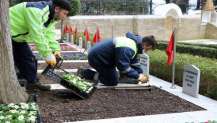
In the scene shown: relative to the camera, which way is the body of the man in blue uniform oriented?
to the viewer's right

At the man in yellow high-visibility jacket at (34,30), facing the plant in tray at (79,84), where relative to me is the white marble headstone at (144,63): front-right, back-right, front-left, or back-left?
front-left

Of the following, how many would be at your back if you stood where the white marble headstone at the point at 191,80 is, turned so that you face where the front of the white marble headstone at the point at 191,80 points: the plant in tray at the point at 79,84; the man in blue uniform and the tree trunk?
0

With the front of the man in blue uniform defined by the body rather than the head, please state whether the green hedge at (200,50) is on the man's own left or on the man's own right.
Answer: on the man's own left

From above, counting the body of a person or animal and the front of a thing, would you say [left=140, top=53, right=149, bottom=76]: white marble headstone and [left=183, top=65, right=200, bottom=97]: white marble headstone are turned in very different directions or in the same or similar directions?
same or similar directions

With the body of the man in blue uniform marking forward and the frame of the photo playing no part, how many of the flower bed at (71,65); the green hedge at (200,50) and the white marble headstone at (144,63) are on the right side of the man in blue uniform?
0

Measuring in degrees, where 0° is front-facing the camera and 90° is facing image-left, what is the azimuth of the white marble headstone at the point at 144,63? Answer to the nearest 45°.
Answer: approximately 45°

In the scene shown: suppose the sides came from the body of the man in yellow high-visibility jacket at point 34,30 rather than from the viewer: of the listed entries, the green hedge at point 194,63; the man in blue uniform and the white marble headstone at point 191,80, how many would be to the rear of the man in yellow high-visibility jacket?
0

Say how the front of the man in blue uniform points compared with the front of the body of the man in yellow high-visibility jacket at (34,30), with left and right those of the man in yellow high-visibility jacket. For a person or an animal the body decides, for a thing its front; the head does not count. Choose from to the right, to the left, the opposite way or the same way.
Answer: the same way

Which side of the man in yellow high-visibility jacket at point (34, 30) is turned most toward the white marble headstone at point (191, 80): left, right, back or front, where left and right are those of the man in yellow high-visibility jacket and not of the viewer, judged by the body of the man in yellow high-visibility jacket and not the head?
front

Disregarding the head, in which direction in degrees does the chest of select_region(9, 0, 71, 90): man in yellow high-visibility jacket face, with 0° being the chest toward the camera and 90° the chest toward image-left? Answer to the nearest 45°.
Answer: approximately 270°

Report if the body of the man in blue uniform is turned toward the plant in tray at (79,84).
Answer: no

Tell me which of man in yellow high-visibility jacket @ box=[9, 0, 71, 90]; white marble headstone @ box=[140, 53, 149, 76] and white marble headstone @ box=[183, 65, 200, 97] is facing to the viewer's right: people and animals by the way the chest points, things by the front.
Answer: the man in yellow high-visibility jacket

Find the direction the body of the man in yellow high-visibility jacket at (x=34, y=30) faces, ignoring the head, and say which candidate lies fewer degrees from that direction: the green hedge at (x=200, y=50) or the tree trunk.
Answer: the green hedge
